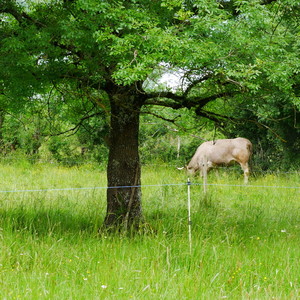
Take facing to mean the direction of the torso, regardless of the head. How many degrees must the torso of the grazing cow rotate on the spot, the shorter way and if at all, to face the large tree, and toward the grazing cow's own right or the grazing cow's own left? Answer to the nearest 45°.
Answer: approximately 90° to the grazing cow's own left

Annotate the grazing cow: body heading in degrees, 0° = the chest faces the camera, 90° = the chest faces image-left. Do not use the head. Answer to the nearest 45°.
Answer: approximately 90°
